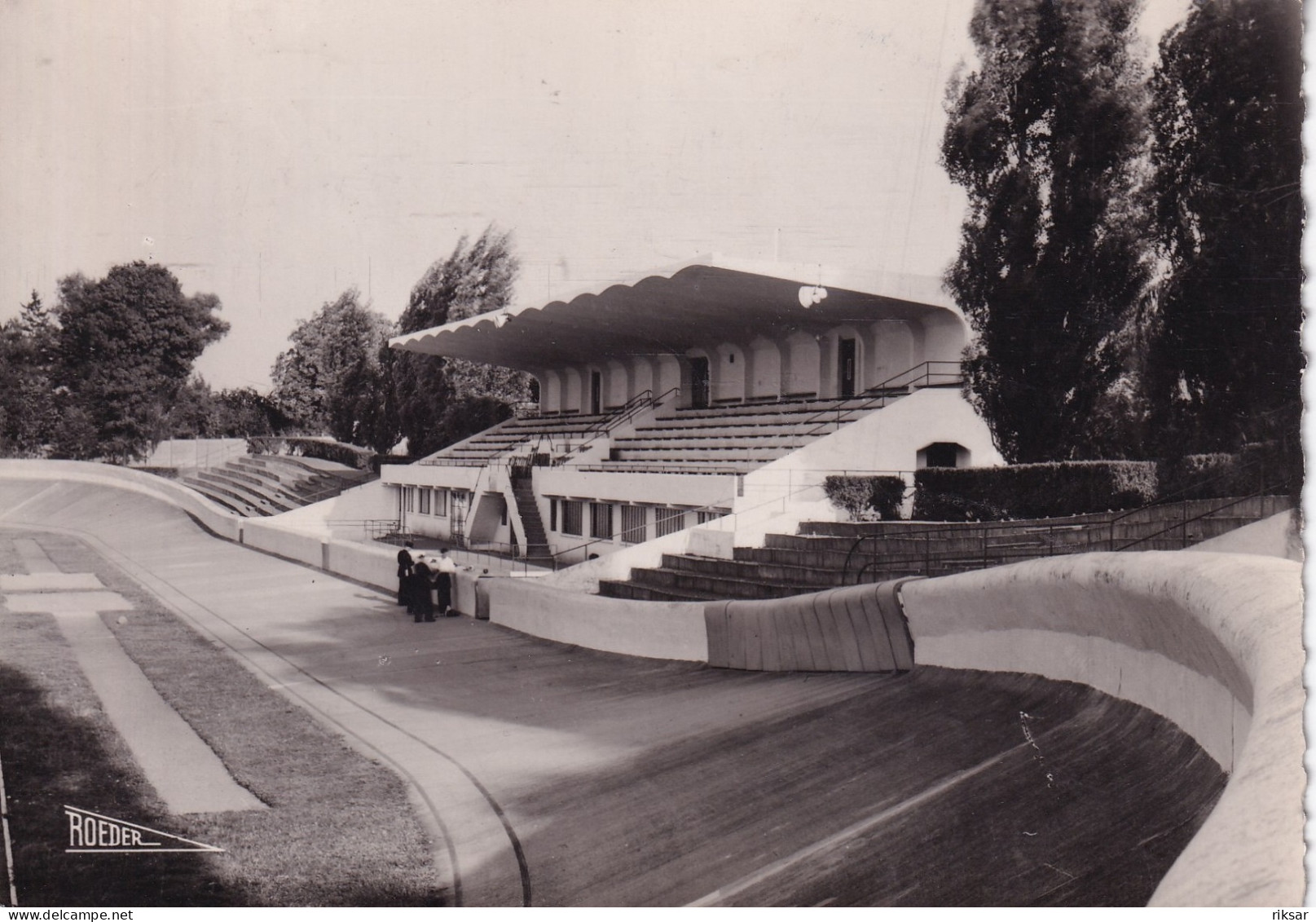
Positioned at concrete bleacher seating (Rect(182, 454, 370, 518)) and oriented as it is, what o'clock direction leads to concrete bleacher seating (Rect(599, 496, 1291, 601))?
concrete bleacher seating (Rect(599, 496, 1291, 601)) is roughly at 10 o'clock from concrete bleacher seating (Rect(182, 454, 370, 518)).

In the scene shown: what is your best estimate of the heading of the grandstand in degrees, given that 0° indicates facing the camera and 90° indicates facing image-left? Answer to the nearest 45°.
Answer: approximately 45°

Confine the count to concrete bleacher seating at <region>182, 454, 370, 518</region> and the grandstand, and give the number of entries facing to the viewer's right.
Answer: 0

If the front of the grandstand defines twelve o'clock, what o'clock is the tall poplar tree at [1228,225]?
The tall poplar tree is roughly at 10 o'clock from the grandstand.

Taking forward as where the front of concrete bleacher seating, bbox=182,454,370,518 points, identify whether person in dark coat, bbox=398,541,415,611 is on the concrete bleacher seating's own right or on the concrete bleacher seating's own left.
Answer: on the concrete bleacher seating's own left

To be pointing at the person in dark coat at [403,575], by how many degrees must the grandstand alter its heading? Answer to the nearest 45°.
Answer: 0° — it already faces them

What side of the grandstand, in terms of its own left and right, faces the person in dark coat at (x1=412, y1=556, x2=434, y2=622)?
front

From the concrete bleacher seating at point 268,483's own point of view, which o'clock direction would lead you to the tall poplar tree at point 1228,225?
The tall poplar tree is roughly at 10 o'clock from the concrete bleacher seating.

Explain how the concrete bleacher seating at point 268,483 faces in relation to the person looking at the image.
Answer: facing the viewer and to the left of the viewer
